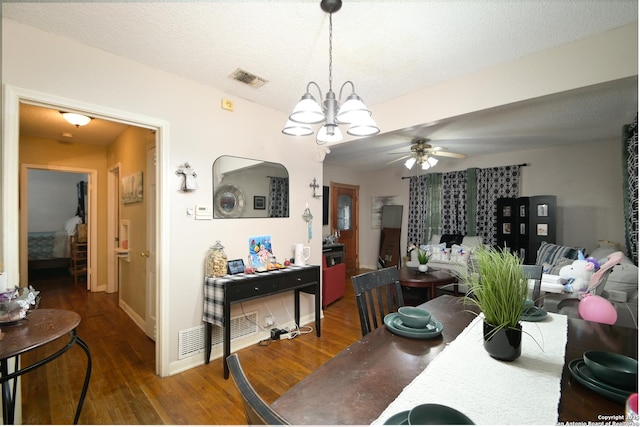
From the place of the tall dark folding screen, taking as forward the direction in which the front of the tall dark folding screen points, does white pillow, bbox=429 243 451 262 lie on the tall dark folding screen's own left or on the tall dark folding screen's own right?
on the tall dark folding screen's own right

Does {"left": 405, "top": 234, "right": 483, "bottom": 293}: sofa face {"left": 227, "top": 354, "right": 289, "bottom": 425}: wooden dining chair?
yes

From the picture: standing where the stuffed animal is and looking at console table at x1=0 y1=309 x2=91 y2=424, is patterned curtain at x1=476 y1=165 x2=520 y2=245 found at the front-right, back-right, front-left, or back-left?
back-right

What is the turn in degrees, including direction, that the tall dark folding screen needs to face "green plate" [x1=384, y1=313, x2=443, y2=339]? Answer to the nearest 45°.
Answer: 0° — it already faces it

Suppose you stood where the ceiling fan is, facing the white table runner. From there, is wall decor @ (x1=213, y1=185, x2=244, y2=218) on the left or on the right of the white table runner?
right

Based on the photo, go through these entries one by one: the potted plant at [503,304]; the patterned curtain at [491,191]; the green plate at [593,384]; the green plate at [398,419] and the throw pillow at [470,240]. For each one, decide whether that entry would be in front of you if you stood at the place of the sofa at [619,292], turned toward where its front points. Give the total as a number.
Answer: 3

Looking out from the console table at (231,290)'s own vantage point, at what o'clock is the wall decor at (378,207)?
The wall decor is roughly at 9 o'clock from the console table.

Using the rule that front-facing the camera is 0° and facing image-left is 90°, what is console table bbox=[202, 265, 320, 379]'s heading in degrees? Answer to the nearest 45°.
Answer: approximately 315°

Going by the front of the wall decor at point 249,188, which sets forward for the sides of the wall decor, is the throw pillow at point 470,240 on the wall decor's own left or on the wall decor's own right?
on the wall decor's own left

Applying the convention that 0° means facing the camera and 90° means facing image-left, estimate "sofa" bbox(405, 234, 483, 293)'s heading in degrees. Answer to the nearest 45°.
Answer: approximately 0°
